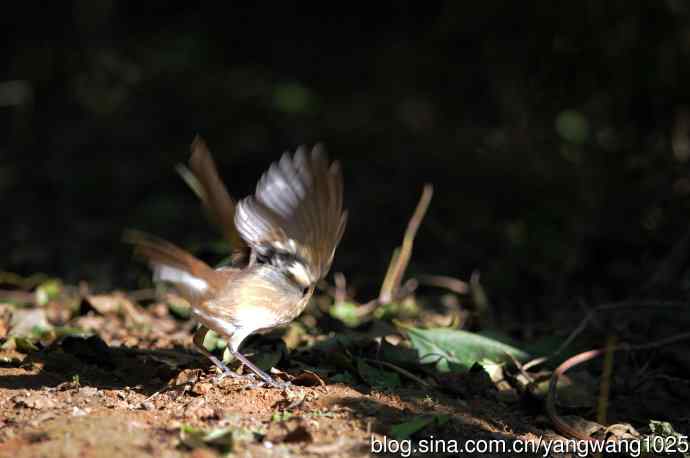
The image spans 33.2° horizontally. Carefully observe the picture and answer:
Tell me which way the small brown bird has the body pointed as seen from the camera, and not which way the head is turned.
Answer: to the viewer's right

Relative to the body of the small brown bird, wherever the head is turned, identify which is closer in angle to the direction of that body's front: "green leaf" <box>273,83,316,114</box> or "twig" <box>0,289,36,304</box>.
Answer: the green leaf

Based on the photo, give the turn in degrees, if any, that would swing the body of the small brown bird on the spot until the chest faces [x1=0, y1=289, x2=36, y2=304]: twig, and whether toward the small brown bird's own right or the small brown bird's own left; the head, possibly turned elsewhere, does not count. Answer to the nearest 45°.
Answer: approximately 135° to the small brown bird's own left

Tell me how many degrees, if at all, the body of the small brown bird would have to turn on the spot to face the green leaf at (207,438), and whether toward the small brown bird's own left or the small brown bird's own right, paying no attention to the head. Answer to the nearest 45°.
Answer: approximately 90° to the small brown bird's own right

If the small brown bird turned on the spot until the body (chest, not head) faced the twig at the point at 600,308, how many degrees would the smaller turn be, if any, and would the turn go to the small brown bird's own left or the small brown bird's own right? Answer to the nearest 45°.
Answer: approximately 45° to the small brown bird's own left

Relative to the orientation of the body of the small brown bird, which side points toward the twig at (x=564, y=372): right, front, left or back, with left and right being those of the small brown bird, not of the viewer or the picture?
front

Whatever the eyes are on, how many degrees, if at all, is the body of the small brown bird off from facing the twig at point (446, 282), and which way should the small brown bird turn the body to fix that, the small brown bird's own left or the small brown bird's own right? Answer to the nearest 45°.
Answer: approximately 45° to the small brown bird's own left

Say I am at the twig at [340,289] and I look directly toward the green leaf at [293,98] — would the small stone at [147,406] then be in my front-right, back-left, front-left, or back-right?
back-left
